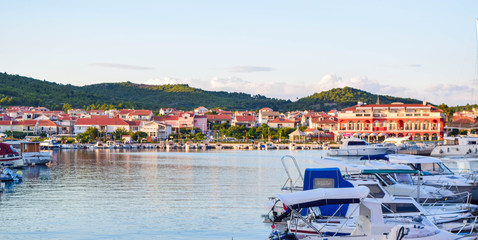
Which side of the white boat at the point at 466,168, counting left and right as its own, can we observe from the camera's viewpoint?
left

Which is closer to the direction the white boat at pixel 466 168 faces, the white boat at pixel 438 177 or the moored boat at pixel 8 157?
the moored boat
